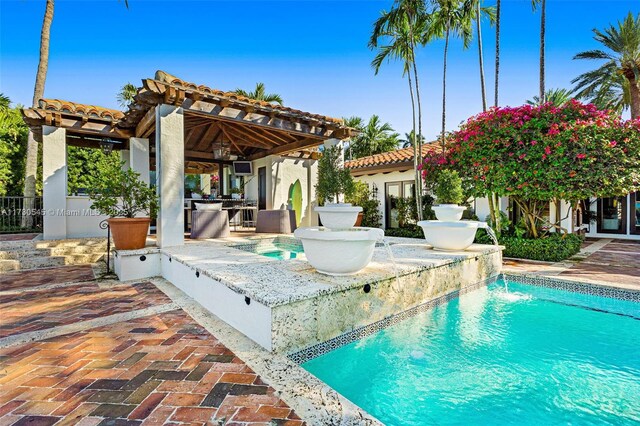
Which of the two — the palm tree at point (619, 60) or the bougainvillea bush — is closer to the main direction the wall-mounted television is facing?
the bougainvillea bush

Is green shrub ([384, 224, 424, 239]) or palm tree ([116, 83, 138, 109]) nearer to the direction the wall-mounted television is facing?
the green shrub

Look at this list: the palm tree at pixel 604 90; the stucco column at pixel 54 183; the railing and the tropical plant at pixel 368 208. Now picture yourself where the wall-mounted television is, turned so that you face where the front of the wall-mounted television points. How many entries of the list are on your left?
2

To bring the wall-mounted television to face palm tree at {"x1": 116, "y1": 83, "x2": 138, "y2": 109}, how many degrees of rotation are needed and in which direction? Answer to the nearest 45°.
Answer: approximately 135° to its right

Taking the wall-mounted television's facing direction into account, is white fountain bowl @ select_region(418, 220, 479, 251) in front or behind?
in front

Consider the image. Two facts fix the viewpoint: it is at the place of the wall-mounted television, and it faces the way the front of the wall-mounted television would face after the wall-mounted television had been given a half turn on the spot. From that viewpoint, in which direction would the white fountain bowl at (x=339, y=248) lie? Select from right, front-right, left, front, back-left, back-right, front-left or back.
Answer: back

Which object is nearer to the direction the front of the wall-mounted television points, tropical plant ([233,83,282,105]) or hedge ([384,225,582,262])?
the hedge

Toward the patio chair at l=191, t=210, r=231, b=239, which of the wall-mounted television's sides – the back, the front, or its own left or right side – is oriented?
front

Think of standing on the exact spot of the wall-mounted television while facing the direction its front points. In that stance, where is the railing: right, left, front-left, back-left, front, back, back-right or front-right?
right

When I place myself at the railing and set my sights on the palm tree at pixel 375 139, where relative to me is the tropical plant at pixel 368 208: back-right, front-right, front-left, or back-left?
front-right

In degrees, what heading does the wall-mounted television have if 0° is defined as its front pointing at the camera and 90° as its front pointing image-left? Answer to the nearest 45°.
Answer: approximately 0°

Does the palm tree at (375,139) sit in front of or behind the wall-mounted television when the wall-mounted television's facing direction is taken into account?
behind

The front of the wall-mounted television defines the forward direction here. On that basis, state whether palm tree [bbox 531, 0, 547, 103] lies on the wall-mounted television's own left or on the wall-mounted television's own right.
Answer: on the wall-mounted television's own left

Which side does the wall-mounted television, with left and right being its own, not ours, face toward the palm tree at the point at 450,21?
left

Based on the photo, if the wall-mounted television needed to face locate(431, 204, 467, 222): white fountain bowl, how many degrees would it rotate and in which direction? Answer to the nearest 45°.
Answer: approximately 45° to its left
